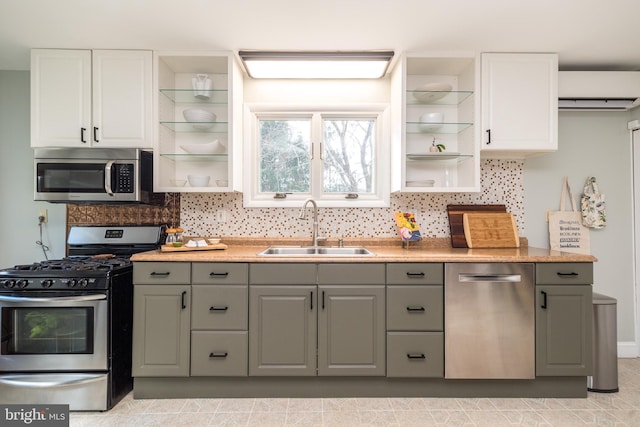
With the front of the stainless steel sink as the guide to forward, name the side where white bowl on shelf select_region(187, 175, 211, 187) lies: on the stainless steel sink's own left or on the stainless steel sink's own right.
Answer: on the stainless steel sink's own right

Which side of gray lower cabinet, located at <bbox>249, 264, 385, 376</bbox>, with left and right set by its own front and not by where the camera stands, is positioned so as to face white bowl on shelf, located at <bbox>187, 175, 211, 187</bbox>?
right

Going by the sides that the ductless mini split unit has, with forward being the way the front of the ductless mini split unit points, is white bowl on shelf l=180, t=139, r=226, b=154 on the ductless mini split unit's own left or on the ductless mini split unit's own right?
on the ductless mini split unit's own right

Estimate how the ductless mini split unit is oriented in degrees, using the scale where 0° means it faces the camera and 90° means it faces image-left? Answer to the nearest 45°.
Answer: approximately 0°

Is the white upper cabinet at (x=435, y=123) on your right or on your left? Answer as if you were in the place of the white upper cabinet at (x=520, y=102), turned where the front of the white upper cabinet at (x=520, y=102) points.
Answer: on your right

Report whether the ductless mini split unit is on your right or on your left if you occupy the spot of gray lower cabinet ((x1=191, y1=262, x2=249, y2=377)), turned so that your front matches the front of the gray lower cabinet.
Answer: on your left

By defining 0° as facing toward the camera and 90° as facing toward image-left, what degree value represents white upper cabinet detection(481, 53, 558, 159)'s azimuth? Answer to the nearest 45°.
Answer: approximately 0°

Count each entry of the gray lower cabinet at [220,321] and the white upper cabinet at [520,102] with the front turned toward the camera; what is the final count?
2

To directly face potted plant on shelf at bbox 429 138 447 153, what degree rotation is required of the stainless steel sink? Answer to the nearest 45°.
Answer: approximately 90° to its left
